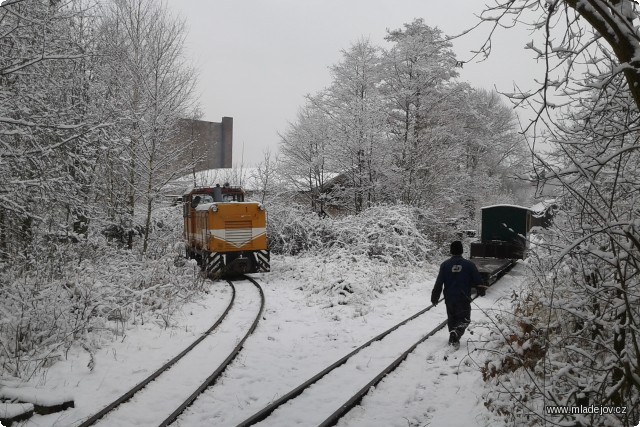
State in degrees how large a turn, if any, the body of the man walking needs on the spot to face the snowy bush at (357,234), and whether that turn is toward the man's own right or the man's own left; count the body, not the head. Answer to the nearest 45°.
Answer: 0° — they already face it

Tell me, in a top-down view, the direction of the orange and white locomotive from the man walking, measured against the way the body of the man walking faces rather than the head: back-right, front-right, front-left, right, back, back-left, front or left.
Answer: front-left

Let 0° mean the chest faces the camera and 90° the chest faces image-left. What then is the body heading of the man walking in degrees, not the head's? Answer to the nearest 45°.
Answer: approximately 180°

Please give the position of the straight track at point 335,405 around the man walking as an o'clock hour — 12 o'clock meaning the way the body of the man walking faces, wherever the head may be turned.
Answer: The straight track is roughly at 7 o'clock from the man walking.

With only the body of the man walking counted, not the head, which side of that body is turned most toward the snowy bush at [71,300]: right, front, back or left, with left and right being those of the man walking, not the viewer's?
left

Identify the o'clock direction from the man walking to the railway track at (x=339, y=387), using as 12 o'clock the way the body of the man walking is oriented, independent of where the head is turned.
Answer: The railway track is roughly at 7 o'clock from the man walking.

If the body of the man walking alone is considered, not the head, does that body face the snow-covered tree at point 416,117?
yes

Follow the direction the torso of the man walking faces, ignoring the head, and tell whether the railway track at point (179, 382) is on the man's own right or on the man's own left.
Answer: on the man's own left
